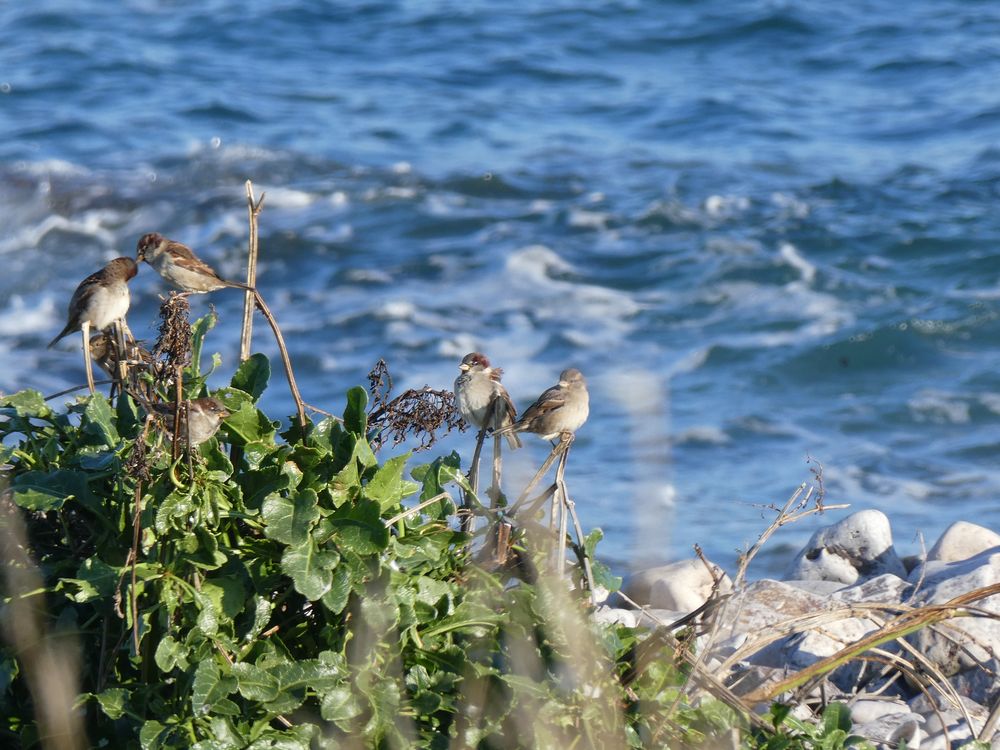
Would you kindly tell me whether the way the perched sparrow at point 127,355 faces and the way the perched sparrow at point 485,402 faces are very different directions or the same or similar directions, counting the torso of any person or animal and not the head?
same or similar directions

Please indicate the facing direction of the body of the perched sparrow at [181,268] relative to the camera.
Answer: to the viewer's left

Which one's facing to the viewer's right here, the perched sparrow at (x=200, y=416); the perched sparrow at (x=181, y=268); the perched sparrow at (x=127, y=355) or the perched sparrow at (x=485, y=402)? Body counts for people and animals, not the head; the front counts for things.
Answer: the perched sparrow at (x=200, y=416)

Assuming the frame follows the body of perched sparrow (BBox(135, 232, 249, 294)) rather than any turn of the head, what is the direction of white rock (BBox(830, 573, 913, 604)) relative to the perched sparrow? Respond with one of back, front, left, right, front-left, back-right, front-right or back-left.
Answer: back

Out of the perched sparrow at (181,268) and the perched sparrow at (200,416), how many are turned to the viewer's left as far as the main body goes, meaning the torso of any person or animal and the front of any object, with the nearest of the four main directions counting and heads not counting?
1

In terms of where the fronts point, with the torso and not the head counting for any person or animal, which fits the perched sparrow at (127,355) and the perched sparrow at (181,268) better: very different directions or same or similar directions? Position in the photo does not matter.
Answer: same or similar directions

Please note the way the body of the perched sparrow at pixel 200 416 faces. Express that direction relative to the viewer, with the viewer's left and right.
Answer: facing to the right of the viewer

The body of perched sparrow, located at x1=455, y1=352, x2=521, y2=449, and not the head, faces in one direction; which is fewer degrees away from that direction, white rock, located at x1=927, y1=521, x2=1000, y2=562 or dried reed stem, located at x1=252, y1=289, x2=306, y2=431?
the dried reed stem

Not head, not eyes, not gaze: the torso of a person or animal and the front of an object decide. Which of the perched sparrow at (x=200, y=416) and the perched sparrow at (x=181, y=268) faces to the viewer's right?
the perched sparrow at (x=200, y=416)

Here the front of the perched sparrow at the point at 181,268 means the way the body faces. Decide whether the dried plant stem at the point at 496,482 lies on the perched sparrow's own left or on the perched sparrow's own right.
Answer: on the perched sparrow's own left

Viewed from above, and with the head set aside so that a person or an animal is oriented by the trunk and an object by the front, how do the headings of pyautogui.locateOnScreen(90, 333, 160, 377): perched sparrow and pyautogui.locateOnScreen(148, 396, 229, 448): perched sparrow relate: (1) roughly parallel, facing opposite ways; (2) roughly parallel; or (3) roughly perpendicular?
roughly parallel, facing opposite ways

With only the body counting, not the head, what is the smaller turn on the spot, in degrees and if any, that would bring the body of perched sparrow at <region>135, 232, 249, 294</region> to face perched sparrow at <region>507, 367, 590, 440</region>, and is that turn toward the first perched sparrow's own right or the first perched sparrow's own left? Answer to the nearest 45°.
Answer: approximately 135° to the first perched sparrow's own left

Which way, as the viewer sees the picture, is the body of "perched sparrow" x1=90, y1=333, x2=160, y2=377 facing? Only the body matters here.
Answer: to the viewer's left
